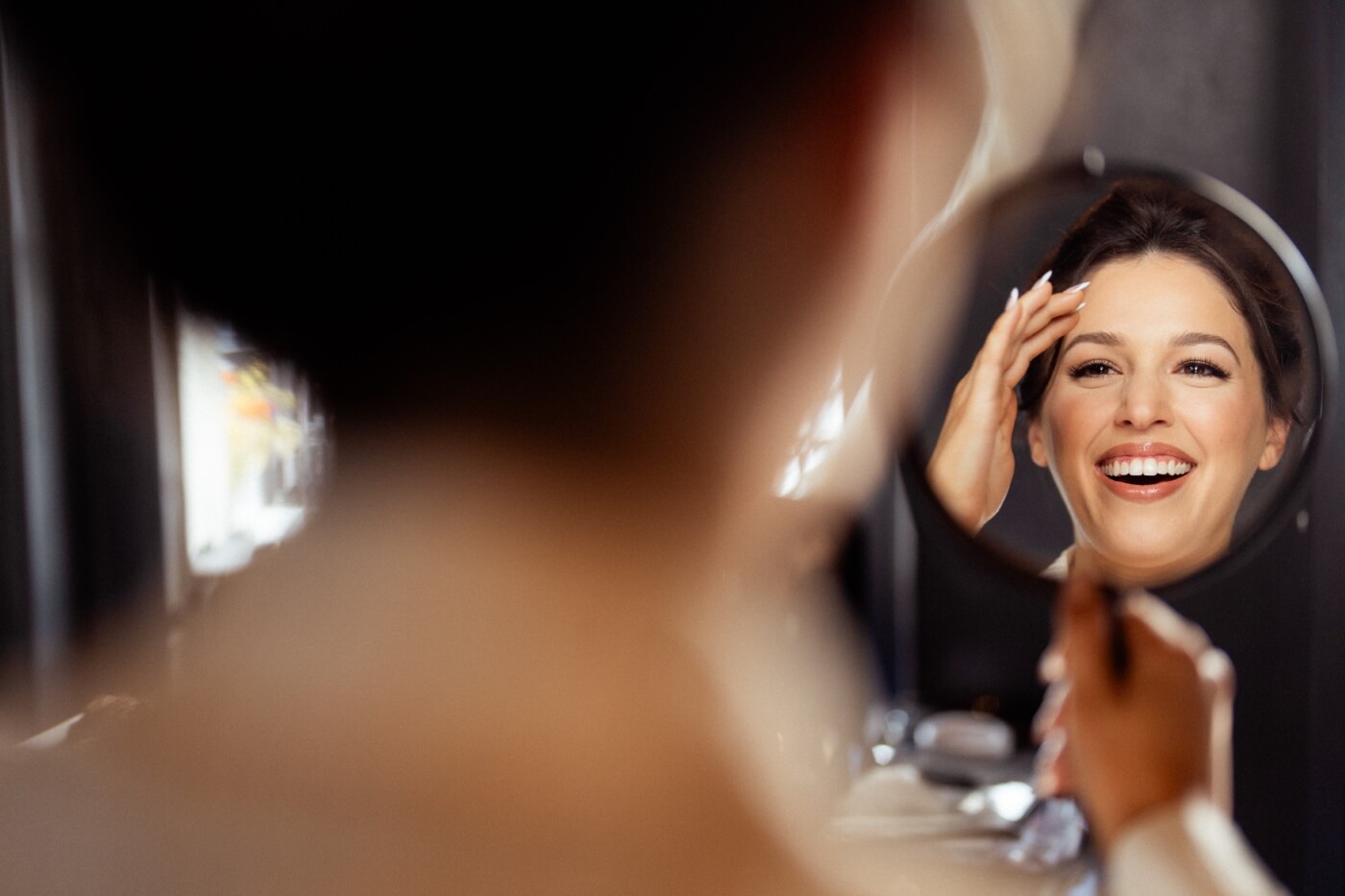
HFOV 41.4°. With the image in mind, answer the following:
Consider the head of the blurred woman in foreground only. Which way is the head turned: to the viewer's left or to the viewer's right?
to the viewer's right

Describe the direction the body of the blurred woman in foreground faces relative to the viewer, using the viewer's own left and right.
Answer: facing away from the viewer and to the right of the viewer

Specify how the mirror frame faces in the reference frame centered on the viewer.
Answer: facing the viewer
